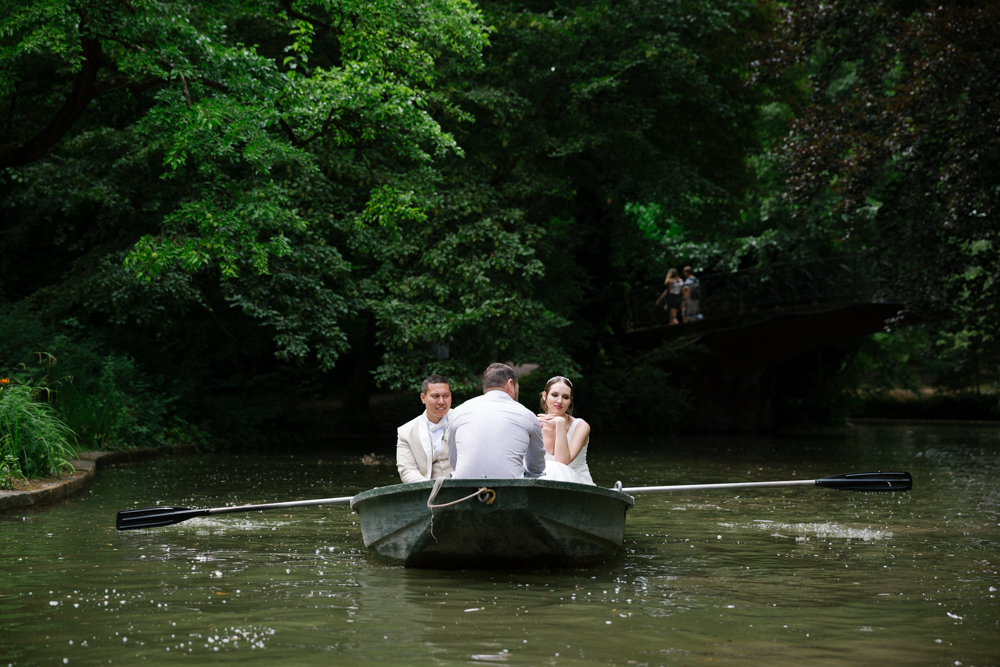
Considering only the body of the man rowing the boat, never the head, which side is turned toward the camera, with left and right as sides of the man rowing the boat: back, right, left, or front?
back

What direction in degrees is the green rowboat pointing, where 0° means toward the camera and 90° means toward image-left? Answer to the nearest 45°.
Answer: approximately 0°

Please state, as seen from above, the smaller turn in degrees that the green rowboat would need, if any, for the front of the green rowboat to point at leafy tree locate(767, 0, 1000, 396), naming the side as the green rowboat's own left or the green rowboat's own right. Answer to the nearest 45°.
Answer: approximately 135° to the green rowboat's own left

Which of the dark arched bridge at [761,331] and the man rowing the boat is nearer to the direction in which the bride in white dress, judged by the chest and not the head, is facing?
the man rowing the boat

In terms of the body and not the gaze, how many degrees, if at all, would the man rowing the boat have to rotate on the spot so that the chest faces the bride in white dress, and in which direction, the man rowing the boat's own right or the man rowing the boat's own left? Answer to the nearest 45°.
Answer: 0° — they already face them

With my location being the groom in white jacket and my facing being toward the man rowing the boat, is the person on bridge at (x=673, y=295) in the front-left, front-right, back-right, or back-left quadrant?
back-left

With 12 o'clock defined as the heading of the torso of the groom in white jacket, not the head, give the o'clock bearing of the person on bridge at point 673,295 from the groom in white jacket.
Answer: The person on bridge is roughly at 8 o'clock from the groom in white jacket.

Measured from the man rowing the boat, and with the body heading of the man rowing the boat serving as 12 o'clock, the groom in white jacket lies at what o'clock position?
The groom in white jacket is roughly at 11 o'clock from the man rowing the boat.
